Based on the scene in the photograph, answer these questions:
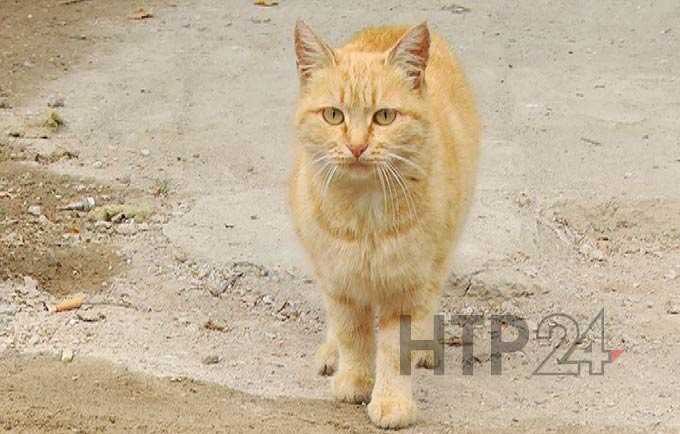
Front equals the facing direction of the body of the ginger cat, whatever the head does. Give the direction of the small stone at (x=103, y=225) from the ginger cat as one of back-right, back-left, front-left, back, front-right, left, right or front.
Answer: back-right

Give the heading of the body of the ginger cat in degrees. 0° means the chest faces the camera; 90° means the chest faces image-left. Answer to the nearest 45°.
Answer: approximately 0°

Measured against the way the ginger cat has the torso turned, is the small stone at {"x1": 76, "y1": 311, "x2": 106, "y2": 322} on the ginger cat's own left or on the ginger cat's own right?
on the ginger cat's own right

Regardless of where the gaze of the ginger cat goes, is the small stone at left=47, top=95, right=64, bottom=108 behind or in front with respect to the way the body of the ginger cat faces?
behind

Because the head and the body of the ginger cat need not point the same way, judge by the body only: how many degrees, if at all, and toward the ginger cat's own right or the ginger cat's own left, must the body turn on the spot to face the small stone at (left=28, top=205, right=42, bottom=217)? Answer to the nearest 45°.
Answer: approximately 135° to the ginger cat's own right

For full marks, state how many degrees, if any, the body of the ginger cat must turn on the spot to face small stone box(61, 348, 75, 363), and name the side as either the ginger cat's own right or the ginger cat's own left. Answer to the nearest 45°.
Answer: approximately 90° to the ginger cat's own right

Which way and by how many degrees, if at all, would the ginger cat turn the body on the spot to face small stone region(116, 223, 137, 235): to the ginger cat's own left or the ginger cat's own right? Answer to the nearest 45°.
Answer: approximately 135° to the ginger cat's own right

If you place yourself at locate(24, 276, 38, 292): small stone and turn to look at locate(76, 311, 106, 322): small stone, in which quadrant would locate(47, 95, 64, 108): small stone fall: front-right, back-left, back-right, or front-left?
back-left

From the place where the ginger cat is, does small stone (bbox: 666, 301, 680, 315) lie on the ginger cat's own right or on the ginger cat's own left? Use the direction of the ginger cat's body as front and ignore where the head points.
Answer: on the ginger cat's own left
